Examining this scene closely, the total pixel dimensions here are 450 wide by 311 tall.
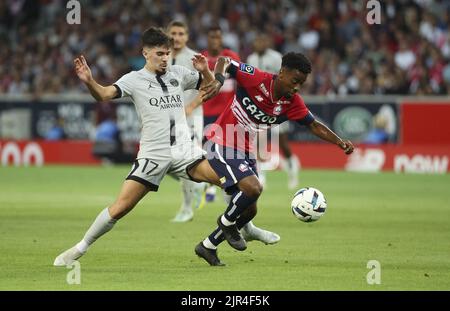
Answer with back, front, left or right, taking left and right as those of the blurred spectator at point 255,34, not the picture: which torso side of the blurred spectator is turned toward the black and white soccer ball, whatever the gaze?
front

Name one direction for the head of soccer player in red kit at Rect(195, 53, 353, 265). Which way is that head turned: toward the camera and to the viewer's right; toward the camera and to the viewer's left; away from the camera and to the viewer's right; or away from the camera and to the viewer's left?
toward the camera and to the viewer's right

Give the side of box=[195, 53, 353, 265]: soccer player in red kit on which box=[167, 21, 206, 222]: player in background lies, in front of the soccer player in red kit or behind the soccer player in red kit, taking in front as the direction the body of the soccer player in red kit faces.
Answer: behind

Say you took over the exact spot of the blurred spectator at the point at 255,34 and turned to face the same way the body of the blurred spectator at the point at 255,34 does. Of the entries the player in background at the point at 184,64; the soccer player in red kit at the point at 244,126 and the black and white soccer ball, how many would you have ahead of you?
3

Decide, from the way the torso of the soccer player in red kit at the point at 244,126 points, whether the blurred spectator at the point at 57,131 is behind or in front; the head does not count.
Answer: behind

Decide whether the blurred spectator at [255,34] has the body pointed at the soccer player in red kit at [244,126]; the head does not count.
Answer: yes
